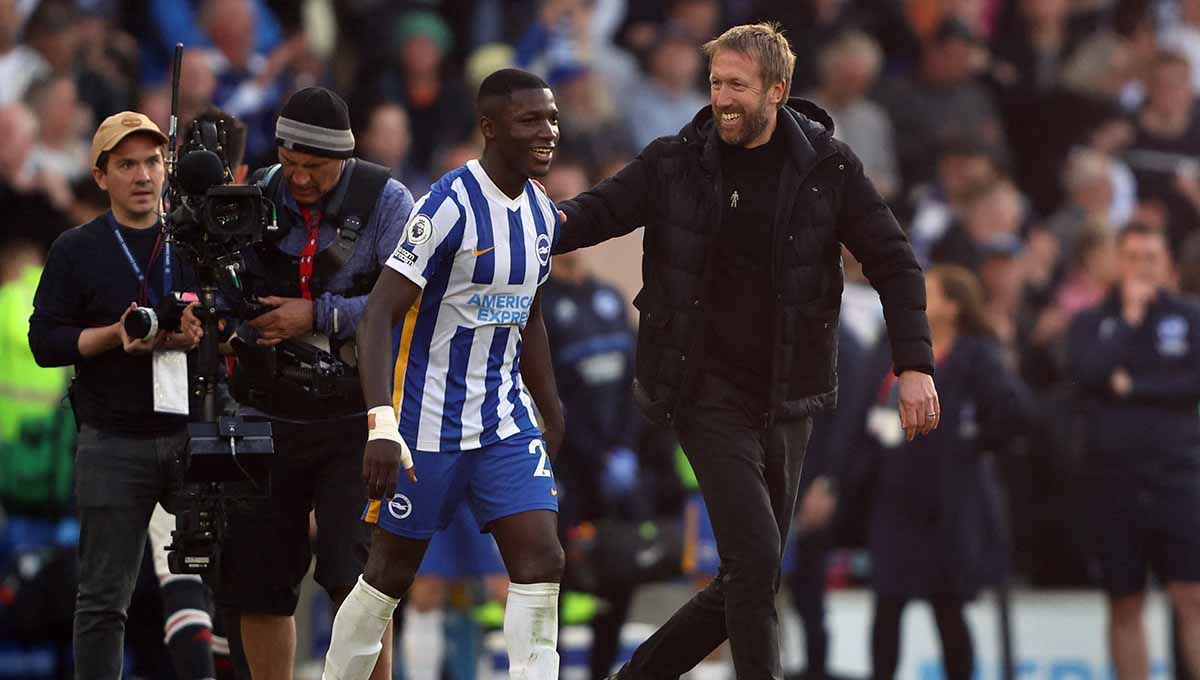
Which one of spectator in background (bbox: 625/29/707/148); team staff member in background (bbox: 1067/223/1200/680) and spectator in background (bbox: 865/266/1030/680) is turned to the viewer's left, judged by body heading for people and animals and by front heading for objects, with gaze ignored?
spectator in background (bbox: 865/266/1030/680)

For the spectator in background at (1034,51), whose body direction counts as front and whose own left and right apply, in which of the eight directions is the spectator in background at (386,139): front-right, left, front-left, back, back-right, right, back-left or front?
front-right

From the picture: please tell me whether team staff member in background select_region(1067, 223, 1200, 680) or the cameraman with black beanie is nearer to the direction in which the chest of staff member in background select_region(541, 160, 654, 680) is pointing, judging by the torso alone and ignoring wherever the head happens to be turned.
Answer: the cameraman with black beanie

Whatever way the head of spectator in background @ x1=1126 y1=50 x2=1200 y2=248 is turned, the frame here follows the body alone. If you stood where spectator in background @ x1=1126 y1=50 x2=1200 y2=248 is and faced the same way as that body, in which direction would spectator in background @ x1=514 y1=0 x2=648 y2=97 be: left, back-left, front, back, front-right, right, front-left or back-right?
front-right
